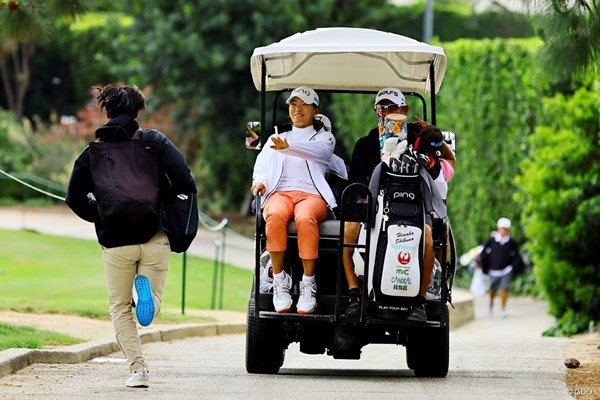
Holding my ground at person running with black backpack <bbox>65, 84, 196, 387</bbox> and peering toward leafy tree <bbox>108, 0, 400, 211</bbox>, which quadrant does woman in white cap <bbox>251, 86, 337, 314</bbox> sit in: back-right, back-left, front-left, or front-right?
front-right

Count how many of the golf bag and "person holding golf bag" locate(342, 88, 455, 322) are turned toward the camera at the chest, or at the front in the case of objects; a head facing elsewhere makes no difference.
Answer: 2

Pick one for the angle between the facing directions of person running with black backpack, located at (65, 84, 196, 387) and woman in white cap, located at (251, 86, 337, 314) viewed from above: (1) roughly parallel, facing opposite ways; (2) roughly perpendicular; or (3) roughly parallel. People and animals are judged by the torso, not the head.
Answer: roughly parallel, facing opposite ways

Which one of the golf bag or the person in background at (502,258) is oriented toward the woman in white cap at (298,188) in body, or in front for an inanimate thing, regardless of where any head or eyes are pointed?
the person in background

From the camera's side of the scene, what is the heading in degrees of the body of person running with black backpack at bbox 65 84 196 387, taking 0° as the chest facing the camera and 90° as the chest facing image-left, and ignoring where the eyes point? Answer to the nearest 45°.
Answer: approximately 180°

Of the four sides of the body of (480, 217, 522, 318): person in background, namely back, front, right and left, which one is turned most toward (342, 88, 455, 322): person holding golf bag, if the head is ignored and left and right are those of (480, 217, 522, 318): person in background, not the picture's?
front

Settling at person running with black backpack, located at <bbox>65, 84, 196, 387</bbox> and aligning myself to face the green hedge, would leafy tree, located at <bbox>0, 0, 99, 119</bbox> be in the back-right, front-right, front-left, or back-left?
front-left

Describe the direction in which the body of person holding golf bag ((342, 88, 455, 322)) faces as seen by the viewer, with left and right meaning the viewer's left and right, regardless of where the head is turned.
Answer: facing the viewer

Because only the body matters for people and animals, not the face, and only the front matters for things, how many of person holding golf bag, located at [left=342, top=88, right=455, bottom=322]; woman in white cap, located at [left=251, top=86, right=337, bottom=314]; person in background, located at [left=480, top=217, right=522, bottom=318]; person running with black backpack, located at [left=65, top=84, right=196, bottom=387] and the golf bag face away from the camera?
1

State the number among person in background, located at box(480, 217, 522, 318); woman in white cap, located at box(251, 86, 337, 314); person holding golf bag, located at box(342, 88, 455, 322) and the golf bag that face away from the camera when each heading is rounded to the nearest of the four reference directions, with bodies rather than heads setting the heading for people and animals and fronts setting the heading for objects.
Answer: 0

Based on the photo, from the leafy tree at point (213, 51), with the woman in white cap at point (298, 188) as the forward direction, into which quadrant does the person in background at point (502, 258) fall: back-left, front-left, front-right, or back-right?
front-left

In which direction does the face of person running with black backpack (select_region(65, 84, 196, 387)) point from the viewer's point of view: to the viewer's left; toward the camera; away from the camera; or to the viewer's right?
away from the camera

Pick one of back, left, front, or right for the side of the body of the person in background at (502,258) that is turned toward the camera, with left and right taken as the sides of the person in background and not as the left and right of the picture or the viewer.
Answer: front

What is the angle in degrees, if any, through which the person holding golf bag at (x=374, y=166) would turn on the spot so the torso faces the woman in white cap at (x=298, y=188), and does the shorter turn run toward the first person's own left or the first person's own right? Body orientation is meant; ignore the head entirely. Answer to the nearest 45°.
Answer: approximately 90° to the first person's own right

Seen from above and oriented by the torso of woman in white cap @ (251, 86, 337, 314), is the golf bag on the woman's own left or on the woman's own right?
on the woman's own left

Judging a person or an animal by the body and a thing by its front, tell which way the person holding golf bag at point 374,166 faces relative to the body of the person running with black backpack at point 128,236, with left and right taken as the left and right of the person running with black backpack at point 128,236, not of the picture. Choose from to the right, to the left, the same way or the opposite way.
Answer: the opposite way

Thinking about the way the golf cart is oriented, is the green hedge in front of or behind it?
in front
